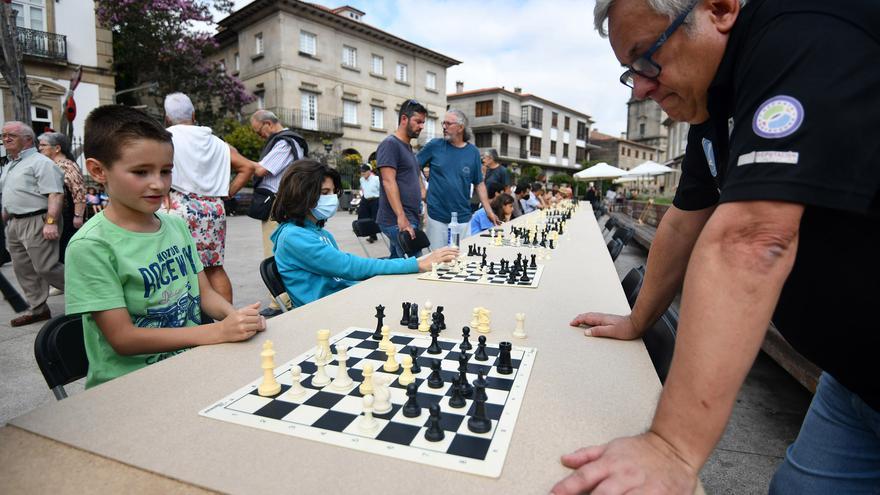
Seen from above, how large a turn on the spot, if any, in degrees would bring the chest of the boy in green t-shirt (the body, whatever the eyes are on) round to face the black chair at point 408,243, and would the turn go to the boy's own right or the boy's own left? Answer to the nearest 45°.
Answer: approximately 90° to the boy's own left

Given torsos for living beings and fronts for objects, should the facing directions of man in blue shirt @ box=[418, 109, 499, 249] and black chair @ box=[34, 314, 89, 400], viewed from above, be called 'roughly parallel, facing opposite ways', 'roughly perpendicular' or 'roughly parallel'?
roughly perpendicular

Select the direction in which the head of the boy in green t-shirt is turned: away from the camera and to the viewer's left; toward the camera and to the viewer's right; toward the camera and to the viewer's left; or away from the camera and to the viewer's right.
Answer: toward the camera and to the viewer's right

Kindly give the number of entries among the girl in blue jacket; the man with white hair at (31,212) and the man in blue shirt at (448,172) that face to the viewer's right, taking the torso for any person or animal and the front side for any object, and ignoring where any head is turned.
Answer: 1

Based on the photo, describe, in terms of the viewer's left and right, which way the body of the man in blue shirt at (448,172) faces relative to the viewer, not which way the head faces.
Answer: facing the viewer

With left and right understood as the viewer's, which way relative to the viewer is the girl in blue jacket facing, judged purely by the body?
facing to the right of the viewer

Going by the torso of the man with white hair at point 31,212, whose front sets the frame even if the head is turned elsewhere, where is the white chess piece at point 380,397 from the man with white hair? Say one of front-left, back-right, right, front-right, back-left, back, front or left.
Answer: front-left

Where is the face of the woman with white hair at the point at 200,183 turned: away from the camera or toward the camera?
away from the camera

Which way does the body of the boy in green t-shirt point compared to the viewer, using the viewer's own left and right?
facing the viewer and to the right of the viewer

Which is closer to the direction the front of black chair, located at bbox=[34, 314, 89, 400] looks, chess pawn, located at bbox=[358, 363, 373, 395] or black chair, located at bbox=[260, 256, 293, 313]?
the chess pawn

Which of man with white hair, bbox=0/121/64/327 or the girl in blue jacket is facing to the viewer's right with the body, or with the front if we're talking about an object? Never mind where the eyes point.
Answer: the girl in blue jacket

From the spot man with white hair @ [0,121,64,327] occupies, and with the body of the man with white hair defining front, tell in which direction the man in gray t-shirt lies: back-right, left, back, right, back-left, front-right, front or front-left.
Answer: left
